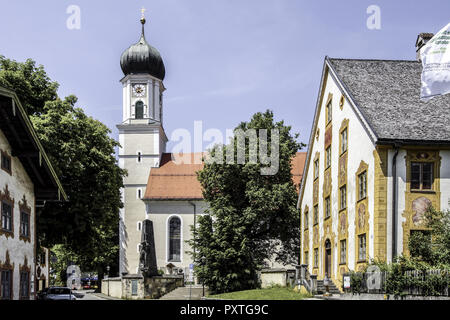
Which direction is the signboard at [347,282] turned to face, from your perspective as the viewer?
facing the viewer

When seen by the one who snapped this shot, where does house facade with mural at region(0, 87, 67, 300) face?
facing the viewer and to the right of the viewer

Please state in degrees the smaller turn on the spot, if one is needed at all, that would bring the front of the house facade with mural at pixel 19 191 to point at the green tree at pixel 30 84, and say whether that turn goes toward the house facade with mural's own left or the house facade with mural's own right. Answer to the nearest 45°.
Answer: approximately 135° to the house facade with mural's own left

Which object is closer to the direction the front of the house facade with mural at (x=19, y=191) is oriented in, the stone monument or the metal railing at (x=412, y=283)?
the metal railing
